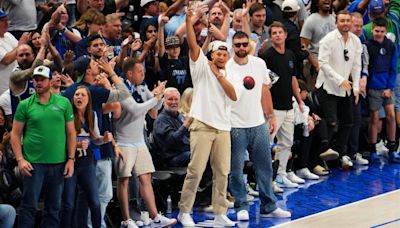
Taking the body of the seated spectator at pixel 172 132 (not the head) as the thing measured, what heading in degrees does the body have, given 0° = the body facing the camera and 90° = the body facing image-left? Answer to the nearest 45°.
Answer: approximately 315°

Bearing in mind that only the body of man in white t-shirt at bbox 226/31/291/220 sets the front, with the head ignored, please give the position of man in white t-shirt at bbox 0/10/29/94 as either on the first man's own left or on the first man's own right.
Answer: on the first man's own right

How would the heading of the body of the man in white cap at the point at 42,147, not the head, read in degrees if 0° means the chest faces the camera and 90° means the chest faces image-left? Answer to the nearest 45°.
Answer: approximately 0°

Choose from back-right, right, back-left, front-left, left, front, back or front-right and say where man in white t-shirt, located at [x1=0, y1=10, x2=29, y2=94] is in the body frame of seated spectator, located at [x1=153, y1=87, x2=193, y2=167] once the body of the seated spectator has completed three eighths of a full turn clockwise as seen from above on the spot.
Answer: front

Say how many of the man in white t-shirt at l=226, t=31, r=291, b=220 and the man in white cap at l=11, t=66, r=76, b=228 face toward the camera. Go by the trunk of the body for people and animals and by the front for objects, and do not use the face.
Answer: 2

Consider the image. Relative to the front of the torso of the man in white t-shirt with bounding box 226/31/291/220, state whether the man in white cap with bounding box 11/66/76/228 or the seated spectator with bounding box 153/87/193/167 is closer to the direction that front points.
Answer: the man in white cap

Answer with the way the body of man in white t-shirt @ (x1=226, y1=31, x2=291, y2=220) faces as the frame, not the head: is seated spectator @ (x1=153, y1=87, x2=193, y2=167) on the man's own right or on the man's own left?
on the man's own right

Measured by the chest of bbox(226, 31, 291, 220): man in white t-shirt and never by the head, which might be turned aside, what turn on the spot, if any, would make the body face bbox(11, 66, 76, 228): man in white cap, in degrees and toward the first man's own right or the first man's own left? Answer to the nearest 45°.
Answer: approximately 45° to the first man's own right

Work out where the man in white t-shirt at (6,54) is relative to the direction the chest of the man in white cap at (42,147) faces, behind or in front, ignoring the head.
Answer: behind
